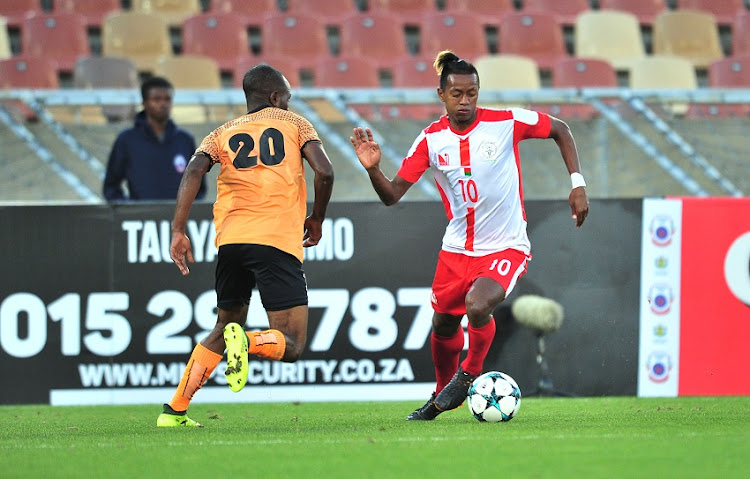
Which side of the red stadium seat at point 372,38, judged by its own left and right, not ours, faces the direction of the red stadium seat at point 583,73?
left

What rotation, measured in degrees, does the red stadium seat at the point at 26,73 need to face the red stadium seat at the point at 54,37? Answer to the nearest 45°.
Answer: approximately 180°

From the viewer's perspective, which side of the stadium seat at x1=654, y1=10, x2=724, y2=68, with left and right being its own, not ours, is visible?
front

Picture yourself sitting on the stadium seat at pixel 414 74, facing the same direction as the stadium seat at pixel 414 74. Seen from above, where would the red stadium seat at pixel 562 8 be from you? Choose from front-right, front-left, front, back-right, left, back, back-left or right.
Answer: back-left

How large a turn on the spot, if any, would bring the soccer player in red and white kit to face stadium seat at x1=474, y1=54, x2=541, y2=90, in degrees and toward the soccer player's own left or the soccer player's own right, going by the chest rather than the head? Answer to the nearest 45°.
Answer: approximately 180°

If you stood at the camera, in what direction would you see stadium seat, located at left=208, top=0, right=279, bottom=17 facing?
facing the viewer

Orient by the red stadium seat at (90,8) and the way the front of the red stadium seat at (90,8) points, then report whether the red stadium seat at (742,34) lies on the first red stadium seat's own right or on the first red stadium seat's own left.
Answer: on the first red stadium seat's own left

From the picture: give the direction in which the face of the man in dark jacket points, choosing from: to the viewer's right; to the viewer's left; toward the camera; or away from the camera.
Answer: toward the camera

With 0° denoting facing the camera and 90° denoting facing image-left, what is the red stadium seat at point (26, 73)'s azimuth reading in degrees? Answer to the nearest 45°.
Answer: approximately 0°

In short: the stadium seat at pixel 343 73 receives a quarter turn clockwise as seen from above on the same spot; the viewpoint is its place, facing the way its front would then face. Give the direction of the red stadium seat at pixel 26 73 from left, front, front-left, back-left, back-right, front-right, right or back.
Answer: front

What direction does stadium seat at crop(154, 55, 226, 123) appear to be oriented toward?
toward the camera

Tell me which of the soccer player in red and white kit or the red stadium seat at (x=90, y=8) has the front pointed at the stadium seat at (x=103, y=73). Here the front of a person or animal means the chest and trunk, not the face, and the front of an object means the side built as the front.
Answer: the red stadium seat
